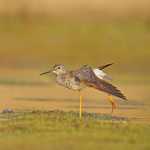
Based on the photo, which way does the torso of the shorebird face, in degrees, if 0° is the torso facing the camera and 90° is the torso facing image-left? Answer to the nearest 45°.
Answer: approximately 90°
